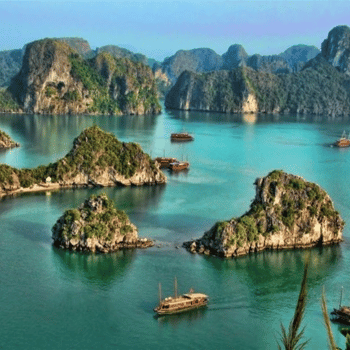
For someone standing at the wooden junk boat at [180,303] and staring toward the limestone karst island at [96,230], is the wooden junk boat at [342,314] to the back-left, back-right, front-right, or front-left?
back-right

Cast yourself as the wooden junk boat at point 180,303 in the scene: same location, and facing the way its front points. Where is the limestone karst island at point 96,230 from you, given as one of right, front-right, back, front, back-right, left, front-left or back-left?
right
